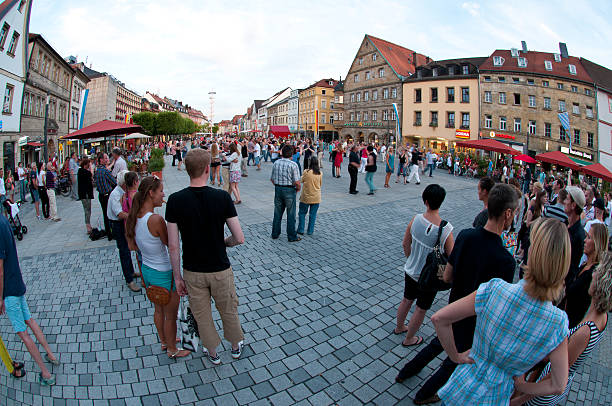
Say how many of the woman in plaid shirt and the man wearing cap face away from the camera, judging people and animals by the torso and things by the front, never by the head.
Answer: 1

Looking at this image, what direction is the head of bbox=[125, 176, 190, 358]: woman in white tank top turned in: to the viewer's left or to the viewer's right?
to the viewer's right

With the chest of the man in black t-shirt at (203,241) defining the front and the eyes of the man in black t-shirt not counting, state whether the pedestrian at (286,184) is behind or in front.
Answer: in front

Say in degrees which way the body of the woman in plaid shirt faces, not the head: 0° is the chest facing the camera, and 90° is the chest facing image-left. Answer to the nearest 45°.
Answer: approximately 180°

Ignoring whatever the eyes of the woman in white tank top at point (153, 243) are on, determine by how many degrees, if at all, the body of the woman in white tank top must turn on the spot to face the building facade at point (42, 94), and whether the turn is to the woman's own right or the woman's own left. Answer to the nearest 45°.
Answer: approximately 45° to the woman's own left

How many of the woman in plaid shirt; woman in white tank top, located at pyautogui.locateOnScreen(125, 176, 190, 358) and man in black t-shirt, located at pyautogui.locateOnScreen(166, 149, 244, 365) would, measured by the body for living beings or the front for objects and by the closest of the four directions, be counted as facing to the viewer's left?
0

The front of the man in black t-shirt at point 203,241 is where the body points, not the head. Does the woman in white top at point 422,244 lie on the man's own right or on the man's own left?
on the man's own right

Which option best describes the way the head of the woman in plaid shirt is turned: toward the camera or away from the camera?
away from the camera

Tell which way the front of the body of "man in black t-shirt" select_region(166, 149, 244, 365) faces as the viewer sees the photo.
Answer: away from the camera

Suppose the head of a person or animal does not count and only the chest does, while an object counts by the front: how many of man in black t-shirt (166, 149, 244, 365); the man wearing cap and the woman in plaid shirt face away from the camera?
2

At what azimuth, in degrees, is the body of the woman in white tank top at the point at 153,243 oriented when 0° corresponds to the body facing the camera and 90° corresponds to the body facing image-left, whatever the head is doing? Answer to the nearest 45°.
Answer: approximately 225°

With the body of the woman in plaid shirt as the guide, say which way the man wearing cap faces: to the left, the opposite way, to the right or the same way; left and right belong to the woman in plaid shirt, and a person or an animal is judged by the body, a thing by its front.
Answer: to the left

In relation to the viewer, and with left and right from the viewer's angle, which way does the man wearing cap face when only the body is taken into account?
facing to the left of the viewer
